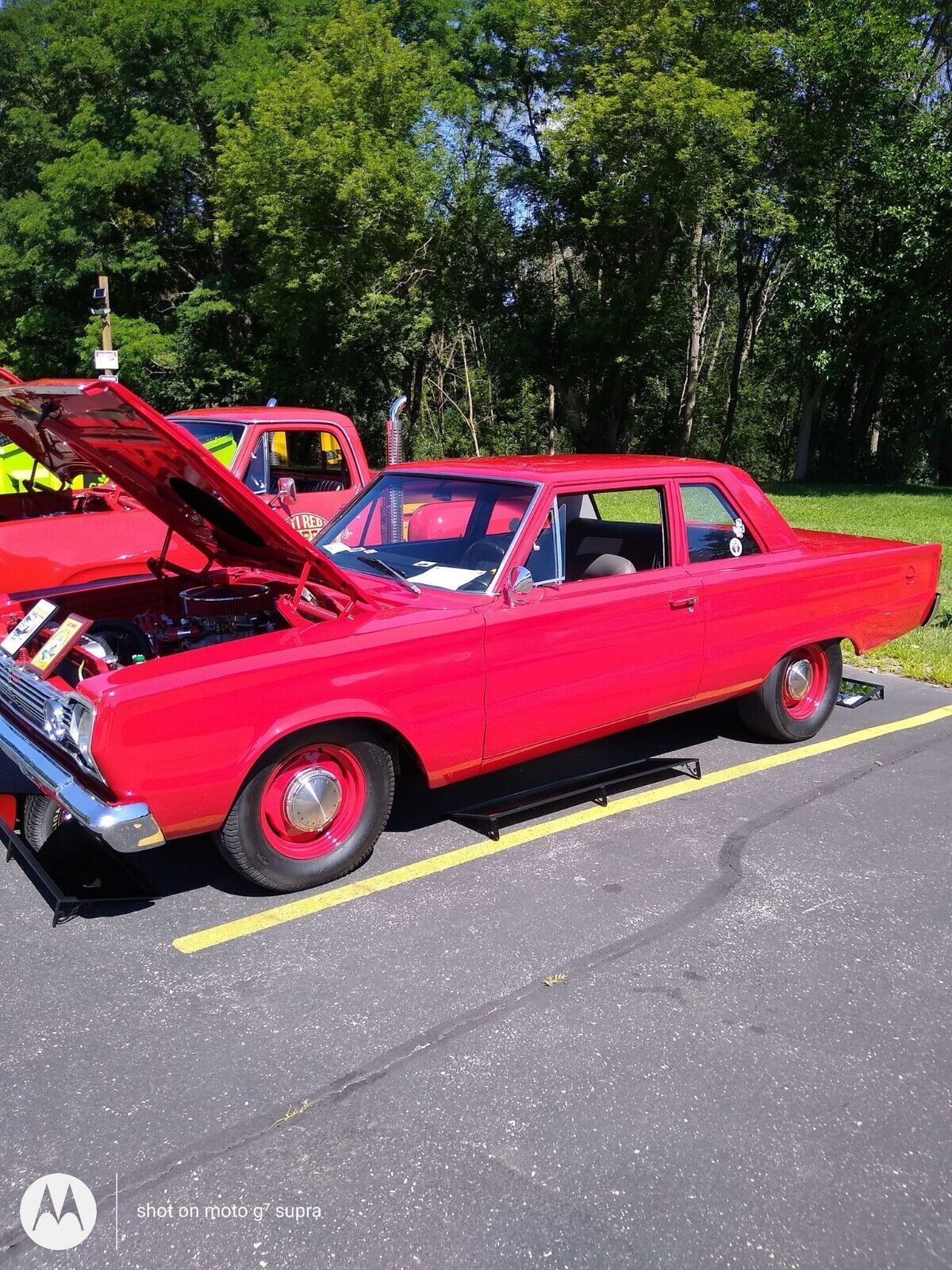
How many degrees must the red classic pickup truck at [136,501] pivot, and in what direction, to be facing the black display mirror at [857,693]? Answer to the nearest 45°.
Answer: approximately 90° to its left

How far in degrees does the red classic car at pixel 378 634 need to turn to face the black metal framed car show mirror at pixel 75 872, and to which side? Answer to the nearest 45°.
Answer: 0° — it already faces it

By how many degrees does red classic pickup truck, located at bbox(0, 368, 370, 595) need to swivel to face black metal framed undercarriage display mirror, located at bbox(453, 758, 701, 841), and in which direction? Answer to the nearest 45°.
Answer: approximately 90° to its left

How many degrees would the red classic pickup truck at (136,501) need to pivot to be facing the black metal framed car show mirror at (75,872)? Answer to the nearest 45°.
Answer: approximately 45° to its left

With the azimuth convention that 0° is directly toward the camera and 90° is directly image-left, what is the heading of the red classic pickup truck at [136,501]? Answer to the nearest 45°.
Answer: approximately 45°

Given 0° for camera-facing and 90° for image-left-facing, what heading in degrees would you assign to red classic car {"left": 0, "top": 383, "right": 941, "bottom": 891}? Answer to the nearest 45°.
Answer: approximately 45°

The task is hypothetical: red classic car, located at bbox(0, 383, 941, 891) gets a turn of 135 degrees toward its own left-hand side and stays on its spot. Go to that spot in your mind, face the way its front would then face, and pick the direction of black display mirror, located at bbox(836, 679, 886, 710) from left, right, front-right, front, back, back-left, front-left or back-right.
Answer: front-left
